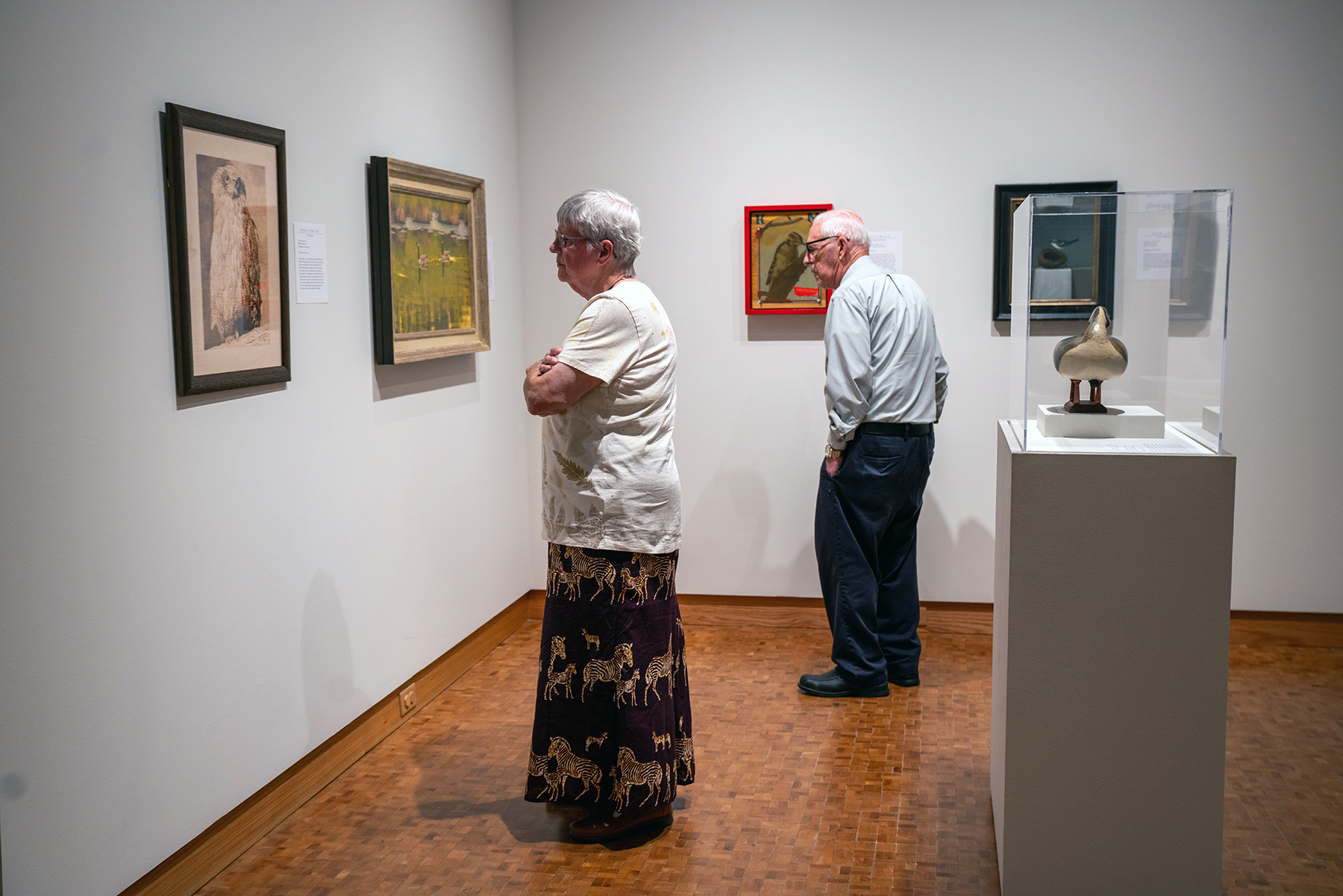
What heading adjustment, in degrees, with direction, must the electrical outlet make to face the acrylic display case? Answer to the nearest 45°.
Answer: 0° — it already faces it

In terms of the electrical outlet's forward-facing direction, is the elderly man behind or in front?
in front

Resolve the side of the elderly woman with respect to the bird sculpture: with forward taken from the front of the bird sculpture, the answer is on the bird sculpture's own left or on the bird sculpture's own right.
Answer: on the bird sculpture's own right

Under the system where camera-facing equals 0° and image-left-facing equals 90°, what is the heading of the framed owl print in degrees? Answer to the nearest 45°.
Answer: approximately 315°

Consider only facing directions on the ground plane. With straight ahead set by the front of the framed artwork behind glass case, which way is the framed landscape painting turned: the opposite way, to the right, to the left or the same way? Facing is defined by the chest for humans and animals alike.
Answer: to the left

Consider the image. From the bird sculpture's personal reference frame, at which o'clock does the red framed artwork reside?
The red framed artwork is roughly at 5 o'clock from the bird sculpture.

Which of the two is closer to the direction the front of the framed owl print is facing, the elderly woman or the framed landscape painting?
the elderly woman

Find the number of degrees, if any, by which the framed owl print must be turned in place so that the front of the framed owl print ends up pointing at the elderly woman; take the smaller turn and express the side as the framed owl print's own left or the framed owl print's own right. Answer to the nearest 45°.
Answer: approximately 45° to the framed owl print's own left

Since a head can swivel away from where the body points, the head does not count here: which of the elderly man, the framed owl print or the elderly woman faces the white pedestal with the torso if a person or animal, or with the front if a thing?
the framed owl print

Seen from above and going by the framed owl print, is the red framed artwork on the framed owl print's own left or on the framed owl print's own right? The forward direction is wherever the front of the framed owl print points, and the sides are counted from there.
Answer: on the framed owl print's own left

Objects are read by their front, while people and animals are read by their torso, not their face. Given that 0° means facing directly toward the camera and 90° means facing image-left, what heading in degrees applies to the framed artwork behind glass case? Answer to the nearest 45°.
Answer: approximately 0°

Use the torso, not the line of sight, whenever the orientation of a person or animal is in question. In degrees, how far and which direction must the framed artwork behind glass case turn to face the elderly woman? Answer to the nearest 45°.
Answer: approximately 90° to its right

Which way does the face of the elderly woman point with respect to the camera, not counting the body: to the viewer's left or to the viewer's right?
to the viewer's left

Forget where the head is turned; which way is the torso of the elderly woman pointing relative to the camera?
to the viewer's left
